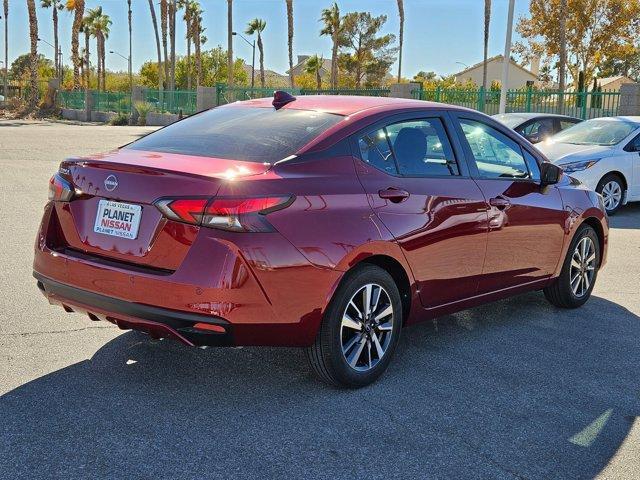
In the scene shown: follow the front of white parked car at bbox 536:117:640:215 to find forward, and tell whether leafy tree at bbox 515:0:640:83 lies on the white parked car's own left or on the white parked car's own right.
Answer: on the white parked car's own right

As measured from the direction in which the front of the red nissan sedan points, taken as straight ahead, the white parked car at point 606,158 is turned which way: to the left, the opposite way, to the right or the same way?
the opposite way

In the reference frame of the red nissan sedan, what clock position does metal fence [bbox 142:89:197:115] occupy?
The metal fence is roughly at 10 o'clock from the red nissan sedan.

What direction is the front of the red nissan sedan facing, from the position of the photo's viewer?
facing away from the viewer and to the right of the viewer

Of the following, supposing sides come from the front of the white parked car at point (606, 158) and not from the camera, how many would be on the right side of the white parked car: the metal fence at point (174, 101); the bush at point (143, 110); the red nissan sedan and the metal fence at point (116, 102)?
3

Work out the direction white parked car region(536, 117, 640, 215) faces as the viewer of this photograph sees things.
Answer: facing the viewer and to the left of the viewer

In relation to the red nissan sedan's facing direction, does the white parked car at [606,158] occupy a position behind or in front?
in front

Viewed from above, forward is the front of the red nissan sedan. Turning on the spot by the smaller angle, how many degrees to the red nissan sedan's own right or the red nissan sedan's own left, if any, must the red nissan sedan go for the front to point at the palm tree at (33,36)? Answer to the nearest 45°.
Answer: approximately 45° to the red nissan sedan's own left

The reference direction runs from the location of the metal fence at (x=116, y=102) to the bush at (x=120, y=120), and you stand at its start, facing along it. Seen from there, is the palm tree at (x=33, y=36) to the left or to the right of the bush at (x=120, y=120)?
right

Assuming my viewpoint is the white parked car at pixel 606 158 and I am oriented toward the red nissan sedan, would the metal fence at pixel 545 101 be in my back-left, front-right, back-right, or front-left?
back-right

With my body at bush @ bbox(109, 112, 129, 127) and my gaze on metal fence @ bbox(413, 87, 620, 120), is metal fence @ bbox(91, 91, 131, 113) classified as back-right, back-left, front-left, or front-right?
back-left

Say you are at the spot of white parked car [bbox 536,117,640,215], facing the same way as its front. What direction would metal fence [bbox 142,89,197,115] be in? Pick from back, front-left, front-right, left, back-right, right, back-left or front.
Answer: right

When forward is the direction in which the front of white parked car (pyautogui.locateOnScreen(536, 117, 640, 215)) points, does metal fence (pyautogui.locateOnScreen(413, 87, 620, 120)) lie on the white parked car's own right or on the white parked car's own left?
on the white parked car's own right

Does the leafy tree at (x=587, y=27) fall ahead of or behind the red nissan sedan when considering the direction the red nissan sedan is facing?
ahead

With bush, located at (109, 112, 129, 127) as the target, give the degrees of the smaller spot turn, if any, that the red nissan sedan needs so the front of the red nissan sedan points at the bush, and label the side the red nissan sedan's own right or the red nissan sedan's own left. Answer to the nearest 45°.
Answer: approximately 45° to the red nissan sedan's own left

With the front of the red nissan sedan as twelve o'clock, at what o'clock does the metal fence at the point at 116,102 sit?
The metal fence is roughly at 10 o'clock from the red nissan sedan.
